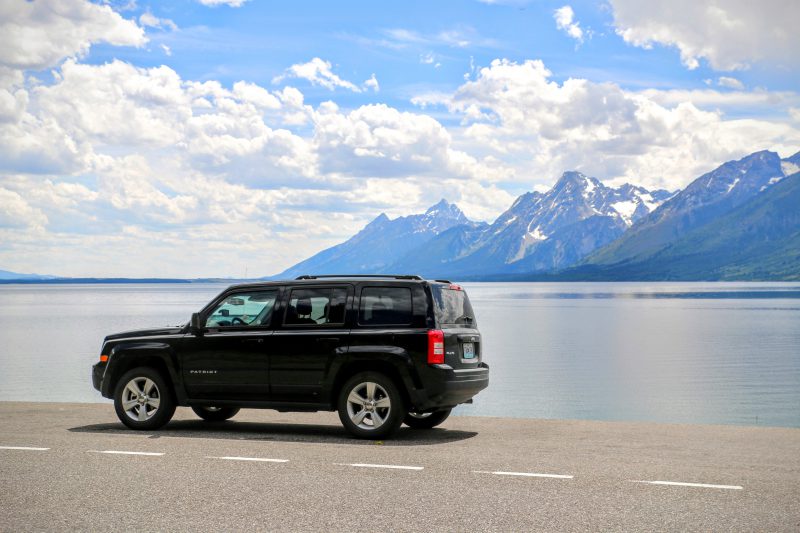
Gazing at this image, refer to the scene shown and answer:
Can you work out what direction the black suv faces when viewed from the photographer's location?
facing away from the viewer and to the left of the viewer
